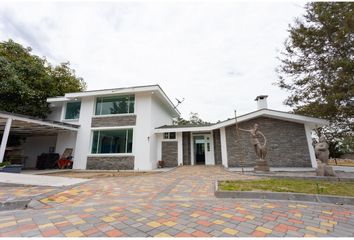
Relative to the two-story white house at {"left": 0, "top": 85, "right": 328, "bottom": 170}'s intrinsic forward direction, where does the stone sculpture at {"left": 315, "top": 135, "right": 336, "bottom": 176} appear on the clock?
The stone sculpture is roughly at 10 o'clock from the two-story white house.

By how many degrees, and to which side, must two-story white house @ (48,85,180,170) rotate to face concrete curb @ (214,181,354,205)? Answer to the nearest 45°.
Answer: approximately 45° to its left

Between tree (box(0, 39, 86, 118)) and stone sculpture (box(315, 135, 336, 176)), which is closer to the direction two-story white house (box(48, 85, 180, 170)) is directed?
the stone sculpture

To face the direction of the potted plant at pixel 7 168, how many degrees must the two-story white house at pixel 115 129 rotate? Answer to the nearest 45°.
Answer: approximately 45° to its right

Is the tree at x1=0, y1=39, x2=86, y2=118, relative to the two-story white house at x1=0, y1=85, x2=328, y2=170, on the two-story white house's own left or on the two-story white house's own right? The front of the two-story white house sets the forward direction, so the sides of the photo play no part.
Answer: on the two-story white house's own right

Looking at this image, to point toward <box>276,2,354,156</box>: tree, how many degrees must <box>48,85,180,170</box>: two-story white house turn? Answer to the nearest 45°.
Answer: approximately 45° to its left

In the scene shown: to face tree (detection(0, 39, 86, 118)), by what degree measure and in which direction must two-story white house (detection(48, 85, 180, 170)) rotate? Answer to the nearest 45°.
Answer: approximately 135° to its right

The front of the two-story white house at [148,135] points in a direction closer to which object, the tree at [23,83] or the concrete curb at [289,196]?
the concrete curb

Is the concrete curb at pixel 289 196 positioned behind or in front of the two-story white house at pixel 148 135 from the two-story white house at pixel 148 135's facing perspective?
in front

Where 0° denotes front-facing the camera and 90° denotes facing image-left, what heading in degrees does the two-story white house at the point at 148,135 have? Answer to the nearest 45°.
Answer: approximately 0°

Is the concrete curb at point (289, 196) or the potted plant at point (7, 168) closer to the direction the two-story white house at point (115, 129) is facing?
the concrete curb
